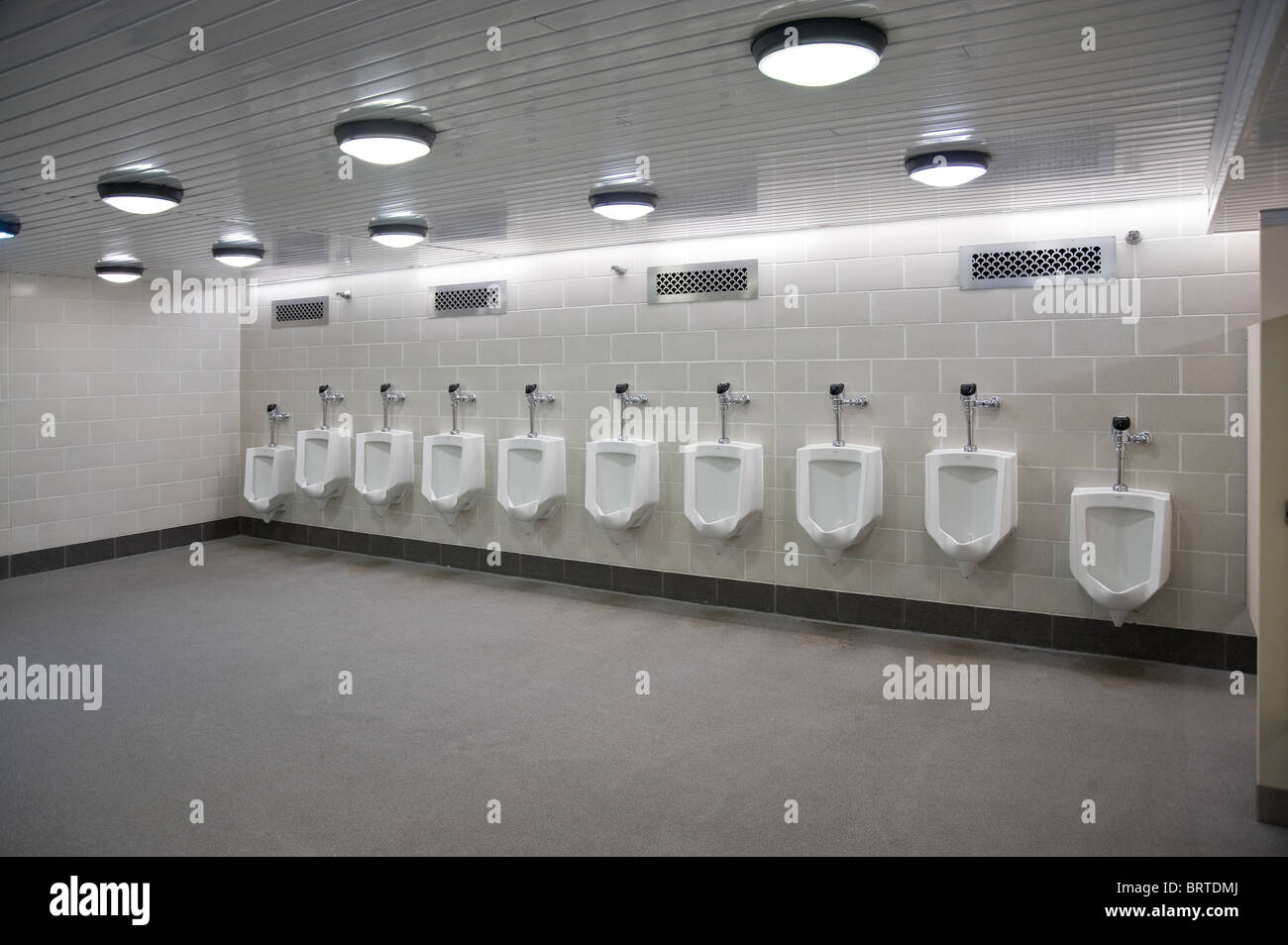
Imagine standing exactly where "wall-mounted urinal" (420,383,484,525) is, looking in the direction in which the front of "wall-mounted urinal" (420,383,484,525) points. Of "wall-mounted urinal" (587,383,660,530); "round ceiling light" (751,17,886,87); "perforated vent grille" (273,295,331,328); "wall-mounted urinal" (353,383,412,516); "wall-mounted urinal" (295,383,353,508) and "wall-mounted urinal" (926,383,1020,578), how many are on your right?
3

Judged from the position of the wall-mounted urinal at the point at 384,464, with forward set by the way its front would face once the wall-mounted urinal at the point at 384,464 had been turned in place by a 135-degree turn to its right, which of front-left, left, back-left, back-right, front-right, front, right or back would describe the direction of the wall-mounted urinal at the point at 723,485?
back-right

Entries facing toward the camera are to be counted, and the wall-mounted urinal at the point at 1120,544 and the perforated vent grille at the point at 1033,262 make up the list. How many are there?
2

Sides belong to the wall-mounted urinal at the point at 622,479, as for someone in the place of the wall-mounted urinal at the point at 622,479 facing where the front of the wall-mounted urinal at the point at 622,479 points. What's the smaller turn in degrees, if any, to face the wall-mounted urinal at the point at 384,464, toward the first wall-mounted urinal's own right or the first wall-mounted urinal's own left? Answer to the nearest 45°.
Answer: approximately 90° to the first wall-mounted urinal's own right

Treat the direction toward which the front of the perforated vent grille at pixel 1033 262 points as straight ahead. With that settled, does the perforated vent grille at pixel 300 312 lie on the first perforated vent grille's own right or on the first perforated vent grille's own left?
on the first perforated vent grille's own right

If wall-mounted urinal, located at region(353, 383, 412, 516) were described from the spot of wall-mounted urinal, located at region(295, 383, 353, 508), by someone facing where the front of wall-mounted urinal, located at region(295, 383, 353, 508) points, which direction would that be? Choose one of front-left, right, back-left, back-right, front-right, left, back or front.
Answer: left

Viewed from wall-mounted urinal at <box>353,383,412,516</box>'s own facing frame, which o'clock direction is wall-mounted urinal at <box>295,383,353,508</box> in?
wall-mounted urinal at <box>295,383,353,508</box> is roughly at 3 o'clock from wall-mounted urinal at <box>353,383,412,516</box>.
